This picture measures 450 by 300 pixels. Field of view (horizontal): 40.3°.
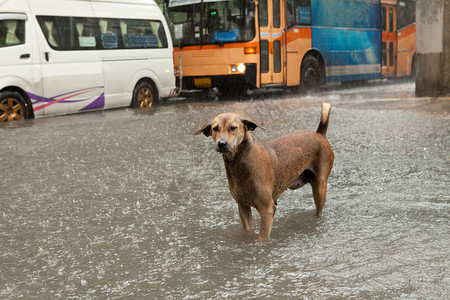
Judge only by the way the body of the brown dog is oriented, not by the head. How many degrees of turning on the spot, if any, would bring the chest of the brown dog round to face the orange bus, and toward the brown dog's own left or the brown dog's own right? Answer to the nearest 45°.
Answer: approximately 135° to the brown dog's own right

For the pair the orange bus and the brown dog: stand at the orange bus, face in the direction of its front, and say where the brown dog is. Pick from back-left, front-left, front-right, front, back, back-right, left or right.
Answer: front-left

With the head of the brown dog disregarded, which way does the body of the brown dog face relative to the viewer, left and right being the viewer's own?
facing the viewer and to the left of the viewer

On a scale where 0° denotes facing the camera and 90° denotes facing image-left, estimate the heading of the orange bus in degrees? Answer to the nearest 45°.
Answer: approximately 45°

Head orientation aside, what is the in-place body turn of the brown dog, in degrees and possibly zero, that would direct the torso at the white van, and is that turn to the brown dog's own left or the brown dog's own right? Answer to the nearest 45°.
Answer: approximately 135° to the brown dog's own right

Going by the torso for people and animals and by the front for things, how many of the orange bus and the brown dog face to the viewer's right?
0

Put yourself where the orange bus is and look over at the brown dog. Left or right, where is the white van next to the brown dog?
right

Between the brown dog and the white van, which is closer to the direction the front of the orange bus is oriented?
the white van

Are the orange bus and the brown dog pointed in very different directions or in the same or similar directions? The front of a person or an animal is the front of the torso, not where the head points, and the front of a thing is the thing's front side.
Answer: same or similar directions

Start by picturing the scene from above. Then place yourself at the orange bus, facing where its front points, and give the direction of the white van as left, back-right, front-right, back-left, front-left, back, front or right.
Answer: front

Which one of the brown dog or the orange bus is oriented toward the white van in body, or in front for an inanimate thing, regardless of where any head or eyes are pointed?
the orange bus
